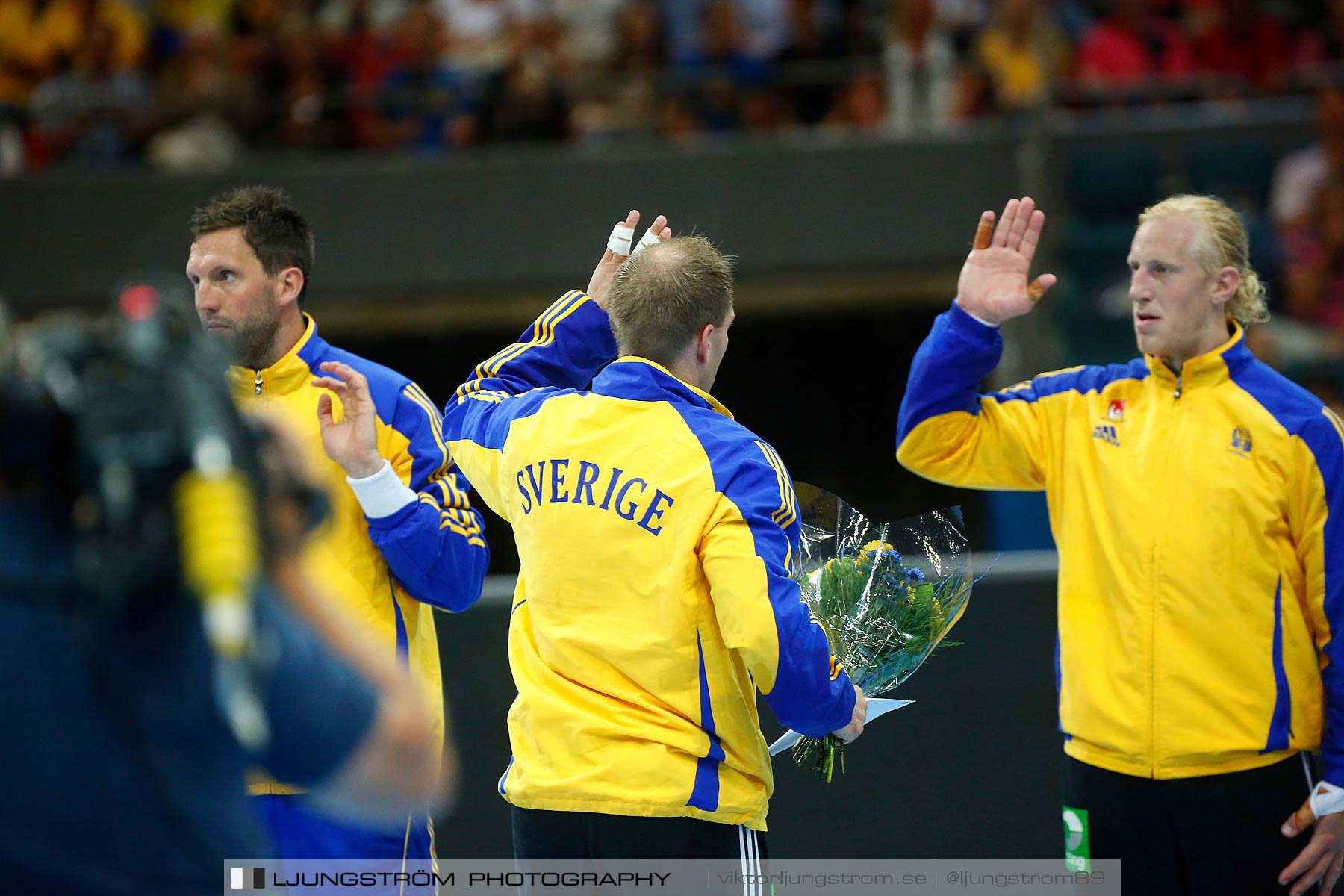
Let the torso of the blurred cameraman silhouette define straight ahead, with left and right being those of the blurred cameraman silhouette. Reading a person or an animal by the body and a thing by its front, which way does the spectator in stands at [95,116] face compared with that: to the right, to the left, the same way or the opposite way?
the opposite way

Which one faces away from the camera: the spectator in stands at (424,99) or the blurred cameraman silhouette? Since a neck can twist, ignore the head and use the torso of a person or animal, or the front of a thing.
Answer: the blurred cameraman silhouette

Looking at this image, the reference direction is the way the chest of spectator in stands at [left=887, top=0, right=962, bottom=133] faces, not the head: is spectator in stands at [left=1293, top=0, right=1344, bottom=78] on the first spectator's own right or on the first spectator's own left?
on the first spectator's own left

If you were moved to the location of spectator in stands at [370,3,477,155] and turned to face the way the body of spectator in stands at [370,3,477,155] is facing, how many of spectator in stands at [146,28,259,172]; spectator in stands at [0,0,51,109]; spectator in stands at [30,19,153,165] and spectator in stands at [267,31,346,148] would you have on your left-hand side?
0

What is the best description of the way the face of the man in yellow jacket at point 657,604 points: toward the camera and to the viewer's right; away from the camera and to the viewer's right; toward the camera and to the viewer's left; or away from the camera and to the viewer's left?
away from the camera and to the viewer's right

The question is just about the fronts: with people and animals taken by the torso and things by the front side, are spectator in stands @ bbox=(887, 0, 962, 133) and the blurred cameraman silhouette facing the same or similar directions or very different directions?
very different directions

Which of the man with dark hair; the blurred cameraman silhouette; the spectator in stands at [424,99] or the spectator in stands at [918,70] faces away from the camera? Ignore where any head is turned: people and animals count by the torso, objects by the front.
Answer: the blurred cameraman silhouette

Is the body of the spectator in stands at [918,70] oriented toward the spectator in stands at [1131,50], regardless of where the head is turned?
no

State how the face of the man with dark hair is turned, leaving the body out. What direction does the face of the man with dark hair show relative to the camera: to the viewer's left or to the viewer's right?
to the viewer's left

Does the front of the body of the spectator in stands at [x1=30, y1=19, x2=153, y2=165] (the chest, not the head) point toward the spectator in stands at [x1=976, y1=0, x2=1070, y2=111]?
no

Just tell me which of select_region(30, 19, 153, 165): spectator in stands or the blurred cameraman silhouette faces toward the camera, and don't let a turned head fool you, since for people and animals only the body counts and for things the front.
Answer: the spectator in stands

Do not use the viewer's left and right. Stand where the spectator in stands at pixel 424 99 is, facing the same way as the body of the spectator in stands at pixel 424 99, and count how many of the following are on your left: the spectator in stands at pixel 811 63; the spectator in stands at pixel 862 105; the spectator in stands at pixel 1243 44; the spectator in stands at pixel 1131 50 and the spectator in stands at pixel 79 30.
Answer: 4

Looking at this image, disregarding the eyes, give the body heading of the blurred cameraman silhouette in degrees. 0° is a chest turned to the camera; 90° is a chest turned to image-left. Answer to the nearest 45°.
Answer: approximately 180°

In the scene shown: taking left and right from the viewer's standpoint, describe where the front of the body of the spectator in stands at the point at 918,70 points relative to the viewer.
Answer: facing the viewer

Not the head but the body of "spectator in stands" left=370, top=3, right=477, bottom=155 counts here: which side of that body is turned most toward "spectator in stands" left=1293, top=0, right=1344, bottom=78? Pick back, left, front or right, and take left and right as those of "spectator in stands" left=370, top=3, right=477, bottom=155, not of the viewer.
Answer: left

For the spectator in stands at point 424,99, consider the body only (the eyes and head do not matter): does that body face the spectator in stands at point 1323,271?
no

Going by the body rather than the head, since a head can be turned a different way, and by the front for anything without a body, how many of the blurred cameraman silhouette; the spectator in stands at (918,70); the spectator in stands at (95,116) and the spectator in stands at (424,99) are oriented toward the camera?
3

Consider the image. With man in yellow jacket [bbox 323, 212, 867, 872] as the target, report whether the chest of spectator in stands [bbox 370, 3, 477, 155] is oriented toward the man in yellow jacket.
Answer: yes

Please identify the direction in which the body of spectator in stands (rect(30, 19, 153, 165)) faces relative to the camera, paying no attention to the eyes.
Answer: toward the camera

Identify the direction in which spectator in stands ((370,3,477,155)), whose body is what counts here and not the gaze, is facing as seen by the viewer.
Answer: toward the camera
